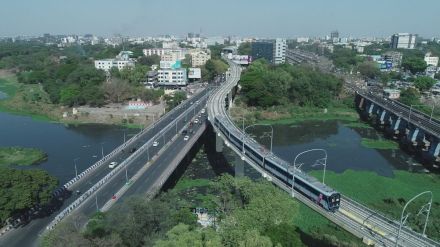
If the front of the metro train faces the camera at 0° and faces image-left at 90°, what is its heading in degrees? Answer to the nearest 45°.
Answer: approximately 315°

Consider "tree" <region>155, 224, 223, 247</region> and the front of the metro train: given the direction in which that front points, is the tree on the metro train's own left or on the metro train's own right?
on the metro train's own right
